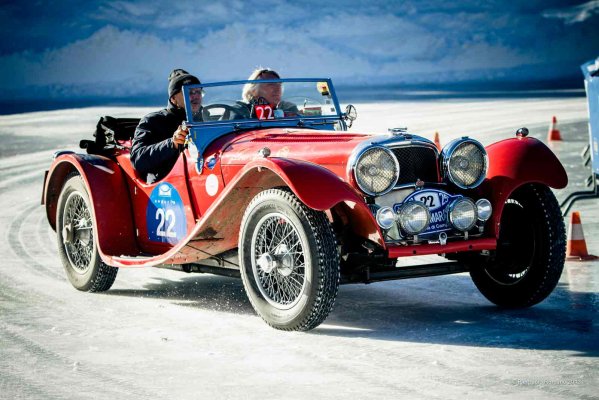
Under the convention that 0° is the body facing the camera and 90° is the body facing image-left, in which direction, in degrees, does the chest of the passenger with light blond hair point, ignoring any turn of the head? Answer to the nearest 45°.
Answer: approximately 315°

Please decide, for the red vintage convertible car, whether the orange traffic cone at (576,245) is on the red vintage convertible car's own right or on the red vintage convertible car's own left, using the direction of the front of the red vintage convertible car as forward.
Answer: on the red vintage convertible car's own left

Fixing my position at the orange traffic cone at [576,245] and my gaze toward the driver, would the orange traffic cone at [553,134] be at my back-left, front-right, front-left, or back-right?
back-right

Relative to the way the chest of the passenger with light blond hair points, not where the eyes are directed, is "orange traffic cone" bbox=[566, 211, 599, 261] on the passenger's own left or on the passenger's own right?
on the passenger's own left

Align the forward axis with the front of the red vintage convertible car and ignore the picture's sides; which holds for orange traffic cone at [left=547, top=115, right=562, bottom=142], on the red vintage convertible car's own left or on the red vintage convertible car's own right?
on the red vintage convertible car's own left
